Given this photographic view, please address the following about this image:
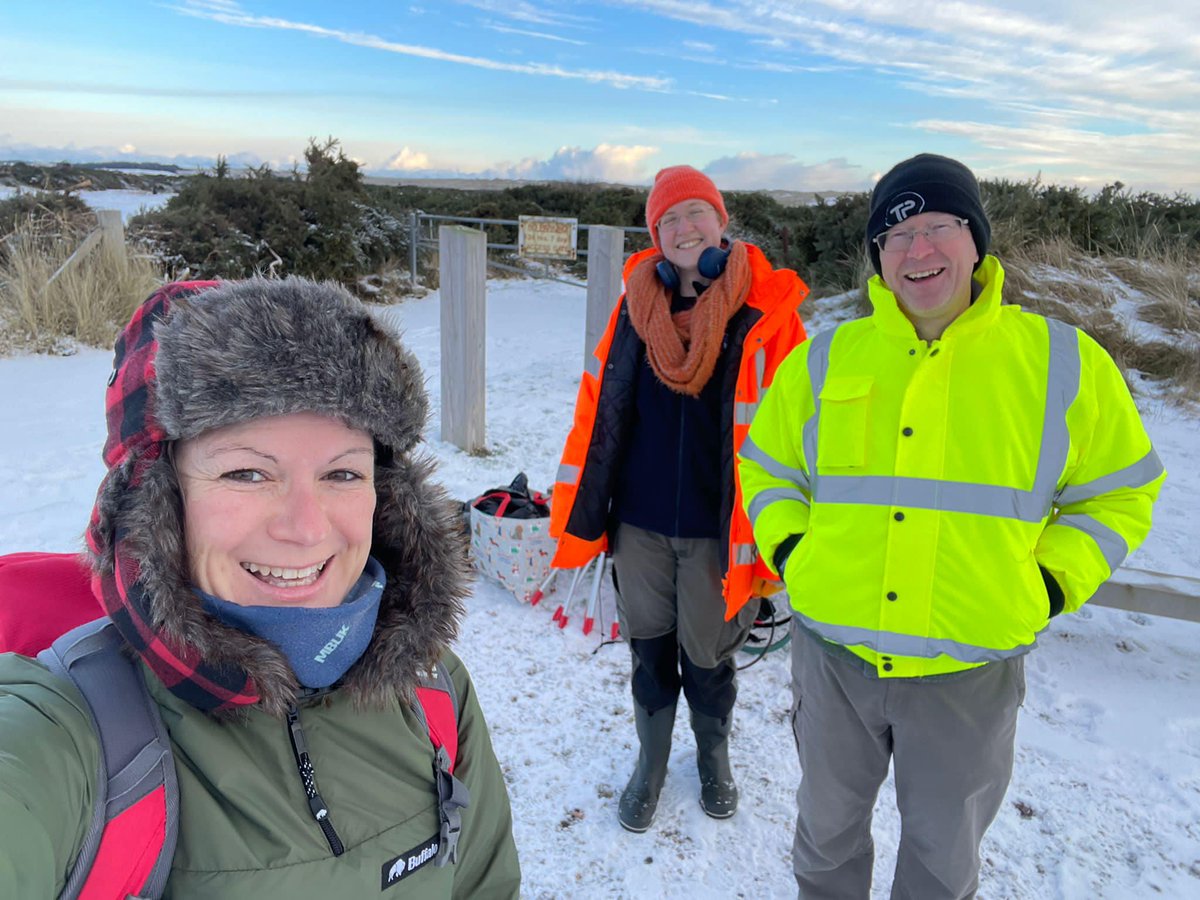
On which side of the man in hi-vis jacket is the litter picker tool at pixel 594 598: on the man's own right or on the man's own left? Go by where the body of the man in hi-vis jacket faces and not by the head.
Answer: on the man's own right

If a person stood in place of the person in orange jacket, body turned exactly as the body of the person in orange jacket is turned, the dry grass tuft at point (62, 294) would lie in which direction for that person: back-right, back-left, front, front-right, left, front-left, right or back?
back-right

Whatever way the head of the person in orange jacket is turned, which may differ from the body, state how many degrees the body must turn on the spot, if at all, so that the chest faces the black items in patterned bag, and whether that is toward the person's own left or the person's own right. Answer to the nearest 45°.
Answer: approximately 135° to the person's own right

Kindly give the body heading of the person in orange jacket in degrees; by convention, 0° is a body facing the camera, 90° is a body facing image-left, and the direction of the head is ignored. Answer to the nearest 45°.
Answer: approximately 0°

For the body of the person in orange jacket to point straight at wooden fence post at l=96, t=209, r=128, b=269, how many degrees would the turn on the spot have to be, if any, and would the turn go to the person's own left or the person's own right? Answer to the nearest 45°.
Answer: approximately 135° to the person's own right

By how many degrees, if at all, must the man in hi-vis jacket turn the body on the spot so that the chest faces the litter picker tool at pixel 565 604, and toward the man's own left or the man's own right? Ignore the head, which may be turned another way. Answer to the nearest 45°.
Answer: approximately 135° to the man's own right

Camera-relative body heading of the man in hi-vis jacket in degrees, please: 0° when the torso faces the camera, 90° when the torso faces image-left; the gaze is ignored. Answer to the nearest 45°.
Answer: approximately 0°

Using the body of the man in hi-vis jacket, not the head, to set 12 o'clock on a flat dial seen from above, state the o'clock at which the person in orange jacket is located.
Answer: The person in orange jacket is roughly at 4 o'clock from the man in hi-vis jacket.

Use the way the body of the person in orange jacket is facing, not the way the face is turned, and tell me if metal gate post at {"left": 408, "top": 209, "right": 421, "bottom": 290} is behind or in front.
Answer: behind

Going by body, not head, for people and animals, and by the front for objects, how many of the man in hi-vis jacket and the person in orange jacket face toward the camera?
2
